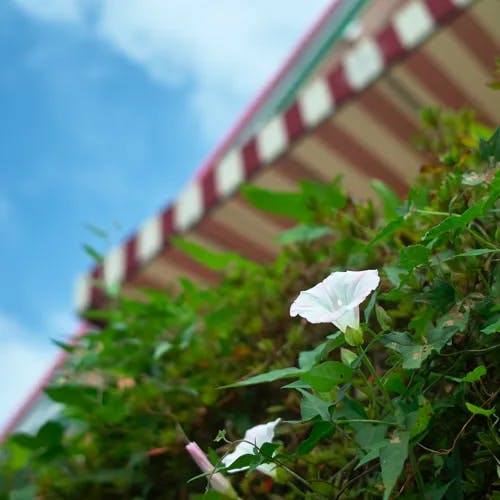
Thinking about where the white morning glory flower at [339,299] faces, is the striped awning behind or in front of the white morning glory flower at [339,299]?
behind

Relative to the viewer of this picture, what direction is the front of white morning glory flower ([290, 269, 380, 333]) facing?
facing the viewer and to the left of the viewer
